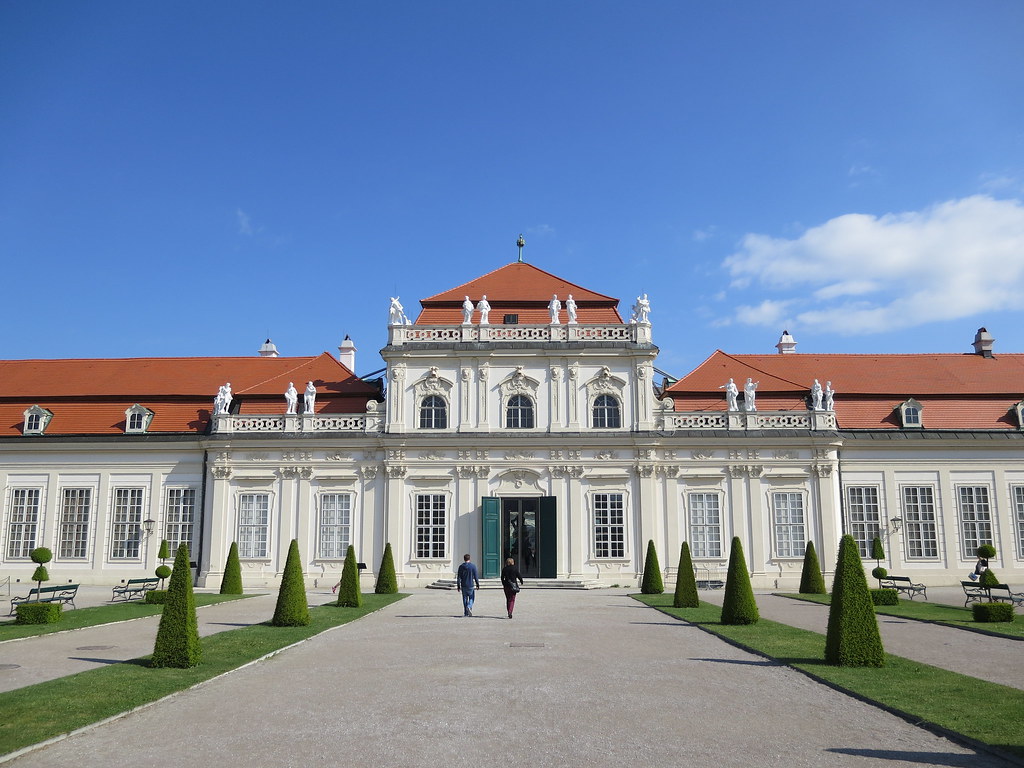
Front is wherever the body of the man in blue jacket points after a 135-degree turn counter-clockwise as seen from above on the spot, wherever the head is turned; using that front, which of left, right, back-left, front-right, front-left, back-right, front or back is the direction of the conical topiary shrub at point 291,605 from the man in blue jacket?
front

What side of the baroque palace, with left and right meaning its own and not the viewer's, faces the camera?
front

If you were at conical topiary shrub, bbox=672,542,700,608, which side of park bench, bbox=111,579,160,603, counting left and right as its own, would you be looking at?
left

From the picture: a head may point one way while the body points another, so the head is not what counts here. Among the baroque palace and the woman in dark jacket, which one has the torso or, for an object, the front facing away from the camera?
the woman in dark jacket

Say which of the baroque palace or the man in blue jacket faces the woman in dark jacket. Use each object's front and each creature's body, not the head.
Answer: the baroque palace

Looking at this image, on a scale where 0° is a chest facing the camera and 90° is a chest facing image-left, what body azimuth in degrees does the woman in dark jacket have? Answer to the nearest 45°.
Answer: approximately 180°

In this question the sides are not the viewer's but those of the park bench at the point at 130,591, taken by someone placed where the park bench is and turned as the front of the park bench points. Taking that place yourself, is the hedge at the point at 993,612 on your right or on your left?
on your left

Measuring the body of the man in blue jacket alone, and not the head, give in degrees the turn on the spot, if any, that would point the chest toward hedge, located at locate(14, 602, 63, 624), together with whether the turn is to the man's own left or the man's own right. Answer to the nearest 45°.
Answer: approximately 90° to the man's own left

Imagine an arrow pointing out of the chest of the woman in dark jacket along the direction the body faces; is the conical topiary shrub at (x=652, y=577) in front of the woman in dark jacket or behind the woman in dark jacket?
in front

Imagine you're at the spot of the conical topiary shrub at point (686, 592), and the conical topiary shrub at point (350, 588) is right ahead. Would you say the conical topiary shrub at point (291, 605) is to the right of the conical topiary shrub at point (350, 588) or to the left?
left

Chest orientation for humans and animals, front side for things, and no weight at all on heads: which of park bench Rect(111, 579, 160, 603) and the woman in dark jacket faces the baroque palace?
the woman in dark jacket

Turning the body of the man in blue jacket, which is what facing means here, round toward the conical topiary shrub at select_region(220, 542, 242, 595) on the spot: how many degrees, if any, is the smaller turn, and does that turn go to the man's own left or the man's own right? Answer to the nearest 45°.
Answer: approximately 45° to the man's own left

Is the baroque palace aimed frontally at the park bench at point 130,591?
no

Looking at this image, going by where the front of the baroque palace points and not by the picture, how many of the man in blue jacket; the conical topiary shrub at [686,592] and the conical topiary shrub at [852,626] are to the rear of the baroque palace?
0

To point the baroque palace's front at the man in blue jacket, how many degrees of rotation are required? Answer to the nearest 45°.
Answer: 0° — it already faces them

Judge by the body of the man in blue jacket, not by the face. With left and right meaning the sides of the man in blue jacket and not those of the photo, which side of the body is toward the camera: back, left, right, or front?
back

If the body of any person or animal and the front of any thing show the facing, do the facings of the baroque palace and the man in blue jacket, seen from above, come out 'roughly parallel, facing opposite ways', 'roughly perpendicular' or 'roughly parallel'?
roughly parallel, facing opposite ways

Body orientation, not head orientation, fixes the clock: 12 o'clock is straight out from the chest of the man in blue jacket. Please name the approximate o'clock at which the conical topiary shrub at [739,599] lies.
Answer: The conical topiary shrub is roughly at 4 o'clock from the man in blue jacket.

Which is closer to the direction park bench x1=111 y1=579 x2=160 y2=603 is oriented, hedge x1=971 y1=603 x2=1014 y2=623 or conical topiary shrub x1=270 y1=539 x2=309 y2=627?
the conical topiary shrub
